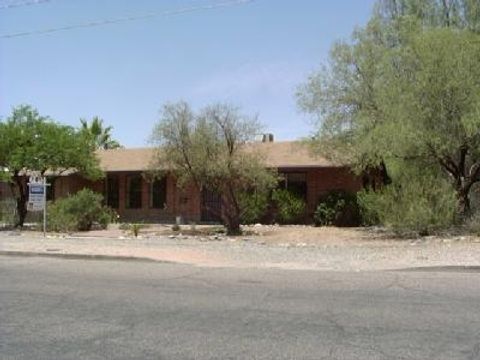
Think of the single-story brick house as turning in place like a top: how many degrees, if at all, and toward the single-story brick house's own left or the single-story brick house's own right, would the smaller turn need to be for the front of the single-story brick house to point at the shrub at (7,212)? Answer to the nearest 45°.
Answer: approximately 90° to the single-story brick house's own right

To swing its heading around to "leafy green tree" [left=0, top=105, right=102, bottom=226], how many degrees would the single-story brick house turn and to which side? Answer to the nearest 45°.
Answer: approximately 45° to its right

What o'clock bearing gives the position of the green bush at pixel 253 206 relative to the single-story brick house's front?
The green bush is roughly at 11 o'clock from the single-story brick house.

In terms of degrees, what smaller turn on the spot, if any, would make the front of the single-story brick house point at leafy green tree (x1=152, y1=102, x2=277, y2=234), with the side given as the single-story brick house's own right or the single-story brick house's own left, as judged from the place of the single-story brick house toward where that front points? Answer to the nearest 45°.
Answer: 0° — it already faces it

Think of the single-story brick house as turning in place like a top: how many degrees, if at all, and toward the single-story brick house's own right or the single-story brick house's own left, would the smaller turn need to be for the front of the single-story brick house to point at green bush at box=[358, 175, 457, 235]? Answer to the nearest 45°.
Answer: approximately 45° to the single-story brick house's own left

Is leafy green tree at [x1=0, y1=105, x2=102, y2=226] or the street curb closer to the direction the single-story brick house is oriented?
the street curb

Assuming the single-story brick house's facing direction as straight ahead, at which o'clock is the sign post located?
The sign post is roughly at 1 o'clock from the single-story brick house.

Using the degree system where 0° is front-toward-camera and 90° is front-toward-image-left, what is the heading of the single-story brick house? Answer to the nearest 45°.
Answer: approximately 0°

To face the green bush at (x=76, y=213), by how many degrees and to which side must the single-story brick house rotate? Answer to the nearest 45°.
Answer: approximately 45° to its right

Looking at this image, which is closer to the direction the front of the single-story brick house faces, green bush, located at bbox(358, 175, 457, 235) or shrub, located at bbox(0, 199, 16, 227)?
the green bush
